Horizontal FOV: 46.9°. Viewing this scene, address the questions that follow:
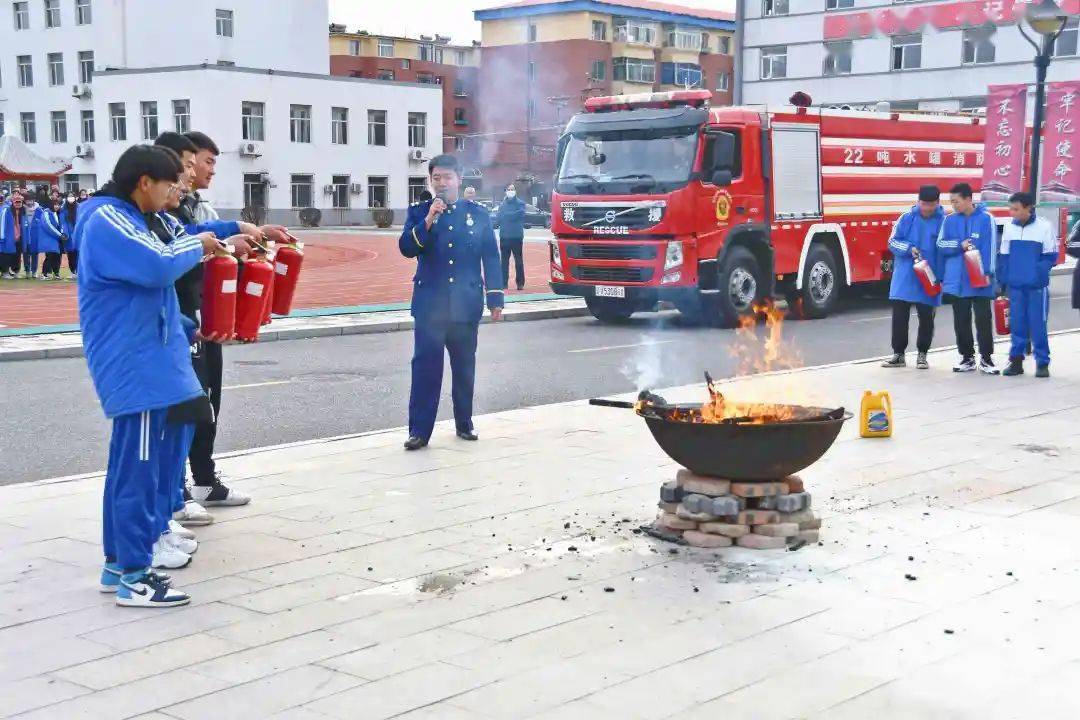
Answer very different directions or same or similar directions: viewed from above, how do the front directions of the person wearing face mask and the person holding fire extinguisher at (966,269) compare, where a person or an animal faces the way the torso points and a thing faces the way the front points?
same or similar directions

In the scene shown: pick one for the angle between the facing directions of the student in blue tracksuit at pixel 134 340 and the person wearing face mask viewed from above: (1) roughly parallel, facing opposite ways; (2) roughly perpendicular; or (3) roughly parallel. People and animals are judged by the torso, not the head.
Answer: roughly perpendicular

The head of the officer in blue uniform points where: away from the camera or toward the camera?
toward the camera

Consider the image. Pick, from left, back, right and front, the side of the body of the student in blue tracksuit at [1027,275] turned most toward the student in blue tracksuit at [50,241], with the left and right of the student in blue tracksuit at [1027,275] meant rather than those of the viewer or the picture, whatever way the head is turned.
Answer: right

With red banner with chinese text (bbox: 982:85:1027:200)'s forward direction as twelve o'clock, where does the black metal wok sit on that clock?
The black metal wok is roughly at 12 o'clock from the red banner with chinese text.

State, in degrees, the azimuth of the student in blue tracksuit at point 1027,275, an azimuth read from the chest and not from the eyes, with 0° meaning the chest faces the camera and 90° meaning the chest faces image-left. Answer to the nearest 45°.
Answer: approximately 45°

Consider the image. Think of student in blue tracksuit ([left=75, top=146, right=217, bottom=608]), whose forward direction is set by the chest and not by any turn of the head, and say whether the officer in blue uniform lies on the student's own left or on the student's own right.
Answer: on the student's own left

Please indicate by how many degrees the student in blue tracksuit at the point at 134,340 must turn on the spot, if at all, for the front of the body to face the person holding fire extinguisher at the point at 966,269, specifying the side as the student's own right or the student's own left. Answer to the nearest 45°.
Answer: approximately 45° to the student's own left

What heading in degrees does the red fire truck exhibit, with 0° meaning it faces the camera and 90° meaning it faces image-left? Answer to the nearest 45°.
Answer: approximately 45°

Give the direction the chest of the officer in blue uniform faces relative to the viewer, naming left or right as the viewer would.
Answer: facing the viewer

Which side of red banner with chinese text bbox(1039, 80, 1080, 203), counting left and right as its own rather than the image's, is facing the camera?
front

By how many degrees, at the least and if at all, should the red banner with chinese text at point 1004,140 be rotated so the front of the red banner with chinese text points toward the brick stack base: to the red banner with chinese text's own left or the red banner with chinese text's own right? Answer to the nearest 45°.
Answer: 0° — it already faces it

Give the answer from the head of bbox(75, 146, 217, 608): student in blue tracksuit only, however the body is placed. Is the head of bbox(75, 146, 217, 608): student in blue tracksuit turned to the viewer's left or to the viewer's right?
to the viewer's right
